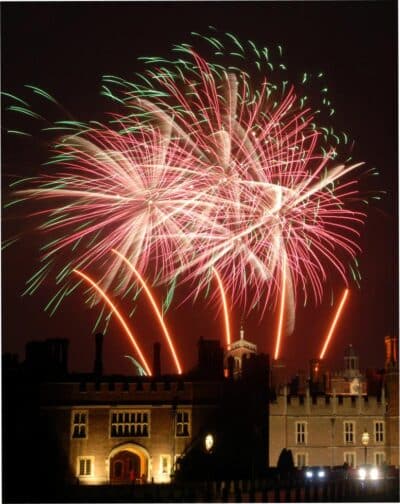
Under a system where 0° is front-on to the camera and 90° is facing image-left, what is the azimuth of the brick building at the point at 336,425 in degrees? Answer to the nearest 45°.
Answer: approximately 0°

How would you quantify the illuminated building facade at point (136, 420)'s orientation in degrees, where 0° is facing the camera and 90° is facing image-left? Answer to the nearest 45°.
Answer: approximately 0°

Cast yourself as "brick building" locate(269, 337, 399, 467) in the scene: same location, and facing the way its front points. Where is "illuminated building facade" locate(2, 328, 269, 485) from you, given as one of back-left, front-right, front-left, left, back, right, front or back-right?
front-right

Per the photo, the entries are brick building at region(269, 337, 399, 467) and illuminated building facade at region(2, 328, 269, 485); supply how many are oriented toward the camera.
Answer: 2

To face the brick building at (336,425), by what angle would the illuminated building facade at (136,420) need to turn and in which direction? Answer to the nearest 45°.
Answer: approximately 135° to its left
